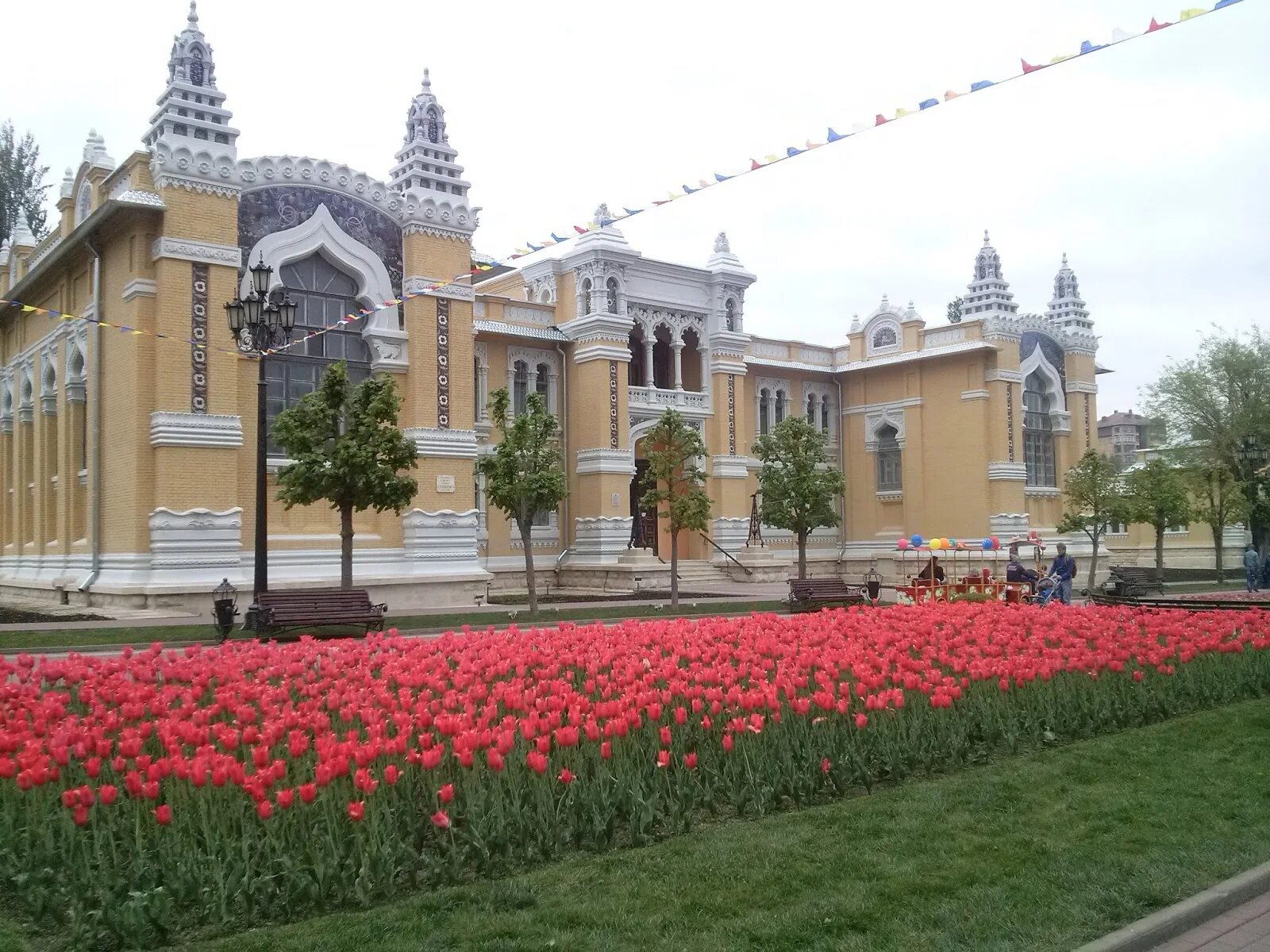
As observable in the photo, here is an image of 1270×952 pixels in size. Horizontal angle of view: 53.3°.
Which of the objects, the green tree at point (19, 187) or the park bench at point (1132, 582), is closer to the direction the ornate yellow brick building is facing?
the park bench

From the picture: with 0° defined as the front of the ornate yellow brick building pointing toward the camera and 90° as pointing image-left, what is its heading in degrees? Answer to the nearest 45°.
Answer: approximately 315°

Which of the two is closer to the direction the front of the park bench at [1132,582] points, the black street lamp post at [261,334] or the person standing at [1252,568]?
the black street lamp post

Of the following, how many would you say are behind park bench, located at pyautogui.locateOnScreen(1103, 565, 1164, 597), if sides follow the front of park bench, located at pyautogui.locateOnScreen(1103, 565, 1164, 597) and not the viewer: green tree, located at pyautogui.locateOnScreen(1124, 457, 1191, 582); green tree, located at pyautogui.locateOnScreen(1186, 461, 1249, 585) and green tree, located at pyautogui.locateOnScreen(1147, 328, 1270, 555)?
3

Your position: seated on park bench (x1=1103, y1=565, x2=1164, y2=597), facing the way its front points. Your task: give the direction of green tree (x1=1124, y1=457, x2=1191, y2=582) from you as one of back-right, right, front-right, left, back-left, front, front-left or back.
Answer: back

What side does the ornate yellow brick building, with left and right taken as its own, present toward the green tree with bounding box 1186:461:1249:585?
left

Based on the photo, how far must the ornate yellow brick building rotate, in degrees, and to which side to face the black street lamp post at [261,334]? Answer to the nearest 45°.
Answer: approximately 45° to its right
